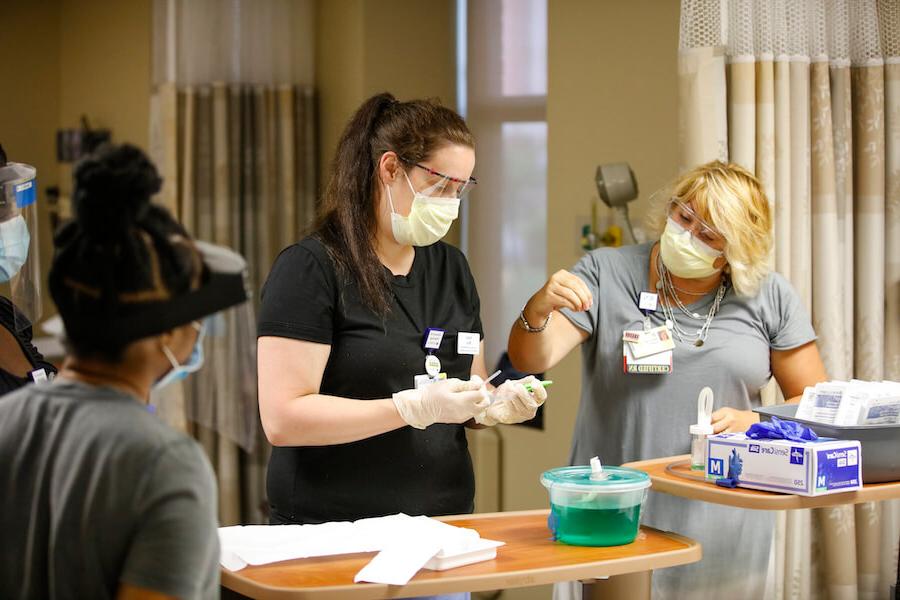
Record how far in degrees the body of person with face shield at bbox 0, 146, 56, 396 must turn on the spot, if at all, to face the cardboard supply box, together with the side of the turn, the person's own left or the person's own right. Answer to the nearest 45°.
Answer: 0° — they already face it

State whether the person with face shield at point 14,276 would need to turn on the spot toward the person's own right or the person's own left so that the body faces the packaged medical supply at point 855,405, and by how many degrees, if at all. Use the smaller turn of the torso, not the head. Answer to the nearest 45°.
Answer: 0° — they already face it

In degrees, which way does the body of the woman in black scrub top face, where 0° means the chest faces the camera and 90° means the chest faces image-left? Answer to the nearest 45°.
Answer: approximately 315°

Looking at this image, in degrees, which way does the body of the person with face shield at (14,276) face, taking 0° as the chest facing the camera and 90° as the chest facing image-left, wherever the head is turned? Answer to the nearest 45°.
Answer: approximately 315°

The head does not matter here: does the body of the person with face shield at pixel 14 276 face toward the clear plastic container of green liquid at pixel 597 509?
yes
